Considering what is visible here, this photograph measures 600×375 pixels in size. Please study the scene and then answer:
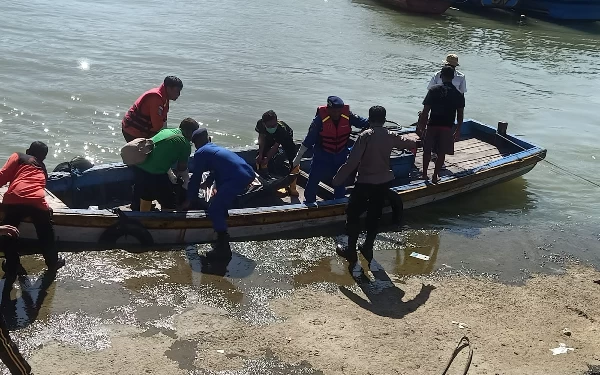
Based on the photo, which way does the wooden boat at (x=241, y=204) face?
to the viewer's right

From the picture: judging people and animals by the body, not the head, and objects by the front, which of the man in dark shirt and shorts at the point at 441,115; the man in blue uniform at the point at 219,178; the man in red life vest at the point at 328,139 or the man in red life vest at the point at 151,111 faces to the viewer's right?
the man in red life vest at the point at 151,111

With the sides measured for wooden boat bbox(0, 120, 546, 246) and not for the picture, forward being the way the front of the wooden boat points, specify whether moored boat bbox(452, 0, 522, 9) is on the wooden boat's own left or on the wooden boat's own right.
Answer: on the wooden boat's own left

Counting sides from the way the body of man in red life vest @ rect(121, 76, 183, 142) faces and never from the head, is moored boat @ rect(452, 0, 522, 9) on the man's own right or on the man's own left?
on the man's own left

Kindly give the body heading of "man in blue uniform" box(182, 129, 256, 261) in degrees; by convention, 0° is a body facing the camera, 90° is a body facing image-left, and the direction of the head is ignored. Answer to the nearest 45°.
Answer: approximately 90°

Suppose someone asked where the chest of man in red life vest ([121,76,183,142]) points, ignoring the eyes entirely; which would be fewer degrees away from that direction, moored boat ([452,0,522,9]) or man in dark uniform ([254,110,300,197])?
the man in dark uniform

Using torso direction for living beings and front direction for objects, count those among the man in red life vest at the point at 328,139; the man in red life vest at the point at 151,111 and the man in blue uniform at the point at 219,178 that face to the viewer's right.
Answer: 1

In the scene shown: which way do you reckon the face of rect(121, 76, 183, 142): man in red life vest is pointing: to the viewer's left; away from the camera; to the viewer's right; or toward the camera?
to the viewer's right

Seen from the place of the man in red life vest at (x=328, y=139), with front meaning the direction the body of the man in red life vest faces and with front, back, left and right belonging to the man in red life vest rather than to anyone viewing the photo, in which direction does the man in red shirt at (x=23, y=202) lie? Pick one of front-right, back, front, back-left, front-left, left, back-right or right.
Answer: front-right
